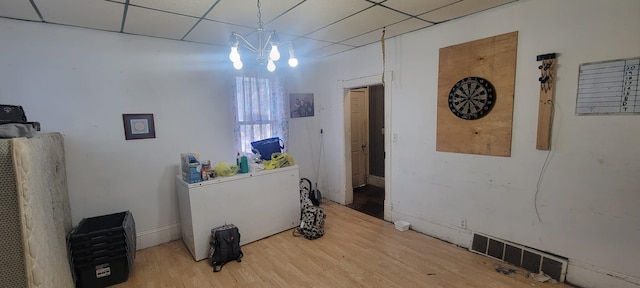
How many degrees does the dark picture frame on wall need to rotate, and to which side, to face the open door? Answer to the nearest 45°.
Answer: approximately 90° to its left

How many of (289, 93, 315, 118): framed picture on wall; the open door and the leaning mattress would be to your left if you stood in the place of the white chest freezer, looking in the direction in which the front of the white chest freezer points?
2

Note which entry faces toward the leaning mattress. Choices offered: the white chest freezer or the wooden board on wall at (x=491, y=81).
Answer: the wooden board on wall

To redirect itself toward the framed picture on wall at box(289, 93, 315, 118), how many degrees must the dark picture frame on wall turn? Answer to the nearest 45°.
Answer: approximately 90° to its left

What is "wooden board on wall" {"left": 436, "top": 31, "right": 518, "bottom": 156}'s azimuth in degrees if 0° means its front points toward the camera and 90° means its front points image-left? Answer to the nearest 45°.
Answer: approximately 45°

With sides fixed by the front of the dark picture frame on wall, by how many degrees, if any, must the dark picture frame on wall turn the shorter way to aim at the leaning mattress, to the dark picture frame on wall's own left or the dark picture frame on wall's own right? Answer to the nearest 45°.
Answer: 0° — it already faces it

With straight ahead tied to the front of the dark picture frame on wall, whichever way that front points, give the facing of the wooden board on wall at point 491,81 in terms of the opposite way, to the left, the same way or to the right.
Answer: to the right
